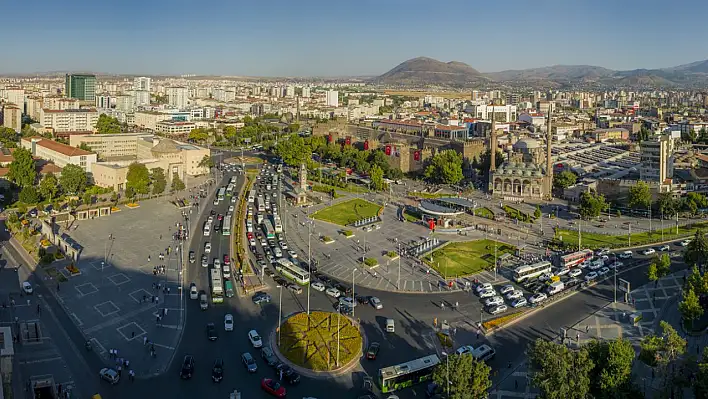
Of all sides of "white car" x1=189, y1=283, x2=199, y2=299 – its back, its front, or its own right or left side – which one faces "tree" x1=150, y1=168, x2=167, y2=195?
back

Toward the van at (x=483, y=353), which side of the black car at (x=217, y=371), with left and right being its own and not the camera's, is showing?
left

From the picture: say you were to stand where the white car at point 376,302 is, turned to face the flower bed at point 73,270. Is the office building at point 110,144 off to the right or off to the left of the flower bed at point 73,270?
right

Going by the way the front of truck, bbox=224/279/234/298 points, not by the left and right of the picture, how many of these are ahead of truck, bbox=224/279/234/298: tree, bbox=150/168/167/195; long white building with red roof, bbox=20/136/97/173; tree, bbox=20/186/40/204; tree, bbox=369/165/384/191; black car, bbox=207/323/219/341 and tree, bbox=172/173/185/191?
1

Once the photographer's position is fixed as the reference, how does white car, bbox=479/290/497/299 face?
facing the viewer and to the left of the viewer

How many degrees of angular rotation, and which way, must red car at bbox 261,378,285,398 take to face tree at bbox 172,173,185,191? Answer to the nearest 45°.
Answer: approximately 135° to its left

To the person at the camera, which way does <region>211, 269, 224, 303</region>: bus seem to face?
facing the viewer

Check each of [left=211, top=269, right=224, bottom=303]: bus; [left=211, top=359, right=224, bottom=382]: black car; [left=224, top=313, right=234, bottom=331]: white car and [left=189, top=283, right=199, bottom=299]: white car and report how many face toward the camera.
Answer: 4

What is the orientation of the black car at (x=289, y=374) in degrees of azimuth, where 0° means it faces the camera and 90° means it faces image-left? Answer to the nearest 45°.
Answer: approximately 315°

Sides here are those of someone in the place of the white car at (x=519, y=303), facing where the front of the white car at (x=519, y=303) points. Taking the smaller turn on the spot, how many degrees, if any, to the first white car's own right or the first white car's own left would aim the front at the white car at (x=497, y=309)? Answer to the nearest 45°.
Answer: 0° — it already faces it

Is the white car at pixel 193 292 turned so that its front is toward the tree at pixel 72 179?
no

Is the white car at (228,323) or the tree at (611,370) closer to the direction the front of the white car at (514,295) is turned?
the white car

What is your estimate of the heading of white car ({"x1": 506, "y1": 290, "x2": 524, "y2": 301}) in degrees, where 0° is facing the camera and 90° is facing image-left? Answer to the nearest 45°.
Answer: approximately 45°

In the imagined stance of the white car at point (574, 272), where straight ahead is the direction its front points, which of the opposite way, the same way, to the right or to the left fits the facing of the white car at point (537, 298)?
the same way

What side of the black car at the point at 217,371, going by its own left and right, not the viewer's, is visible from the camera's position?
front

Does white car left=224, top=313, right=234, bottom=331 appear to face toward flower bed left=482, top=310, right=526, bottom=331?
no

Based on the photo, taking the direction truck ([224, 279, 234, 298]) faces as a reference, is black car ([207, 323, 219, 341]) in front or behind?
in front
